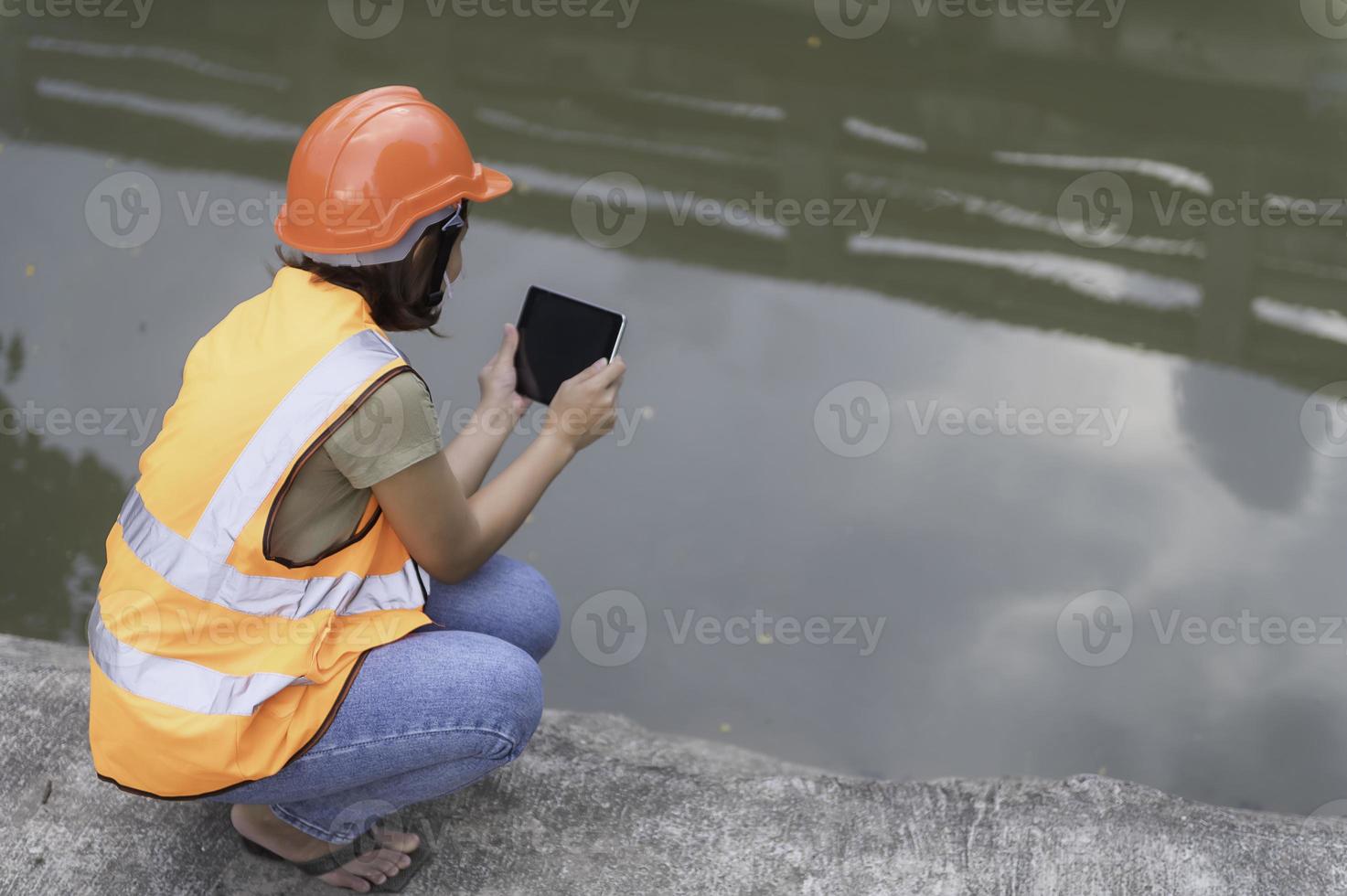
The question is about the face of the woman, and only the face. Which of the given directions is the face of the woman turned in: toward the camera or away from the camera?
away from the camera

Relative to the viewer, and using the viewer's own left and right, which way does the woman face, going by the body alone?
facing away from the viewer and to the right of the viewer
